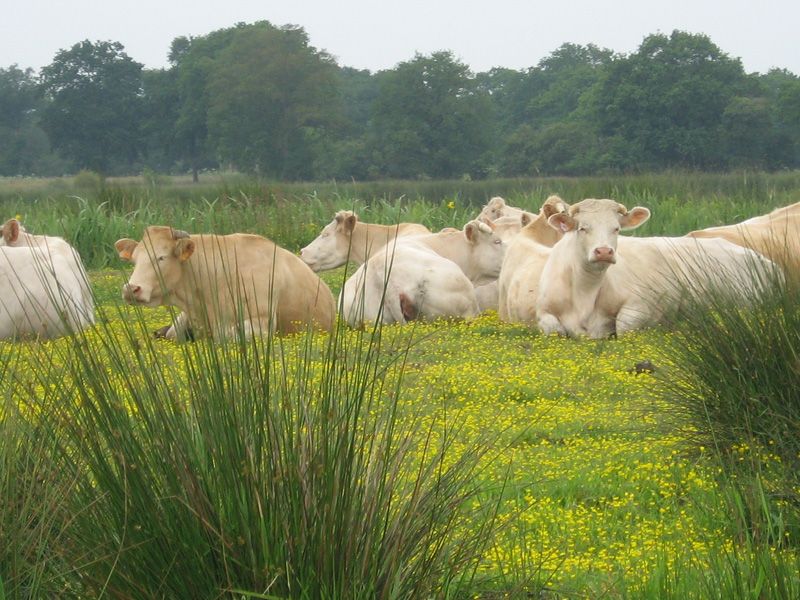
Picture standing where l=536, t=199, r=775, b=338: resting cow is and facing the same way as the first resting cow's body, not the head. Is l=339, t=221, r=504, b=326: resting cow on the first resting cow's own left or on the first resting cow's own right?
on the first resting cow's own right

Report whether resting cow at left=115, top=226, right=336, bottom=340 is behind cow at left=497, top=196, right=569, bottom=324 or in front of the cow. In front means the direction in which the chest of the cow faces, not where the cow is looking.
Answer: behind

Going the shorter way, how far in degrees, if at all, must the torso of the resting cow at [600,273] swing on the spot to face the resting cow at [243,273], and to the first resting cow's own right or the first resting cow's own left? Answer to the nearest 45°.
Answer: approximately 45° to the first resting cow's own right

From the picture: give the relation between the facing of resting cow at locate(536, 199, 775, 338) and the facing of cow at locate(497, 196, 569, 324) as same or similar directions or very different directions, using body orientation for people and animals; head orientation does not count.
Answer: very different directions

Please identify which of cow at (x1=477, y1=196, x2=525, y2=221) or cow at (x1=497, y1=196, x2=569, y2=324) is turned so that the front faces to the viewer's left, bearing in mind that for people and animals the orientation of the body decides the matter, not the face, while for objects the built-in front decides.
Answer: cow at (x1=477, y1=196, x2=525, y2=221)

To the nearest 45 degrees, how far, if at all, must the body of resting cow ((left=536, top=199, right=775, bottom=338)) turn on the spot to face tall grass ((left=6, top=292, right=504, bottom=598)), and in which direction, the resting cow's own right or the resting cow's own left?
approximately 45° to the resting cow's own left

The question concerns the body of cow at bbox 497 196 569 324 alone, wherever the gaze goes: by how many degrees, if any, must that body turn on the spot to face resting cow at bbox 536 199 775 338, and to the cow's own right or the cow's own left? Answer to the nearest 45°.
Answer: approximately 90° to the cow's own right
